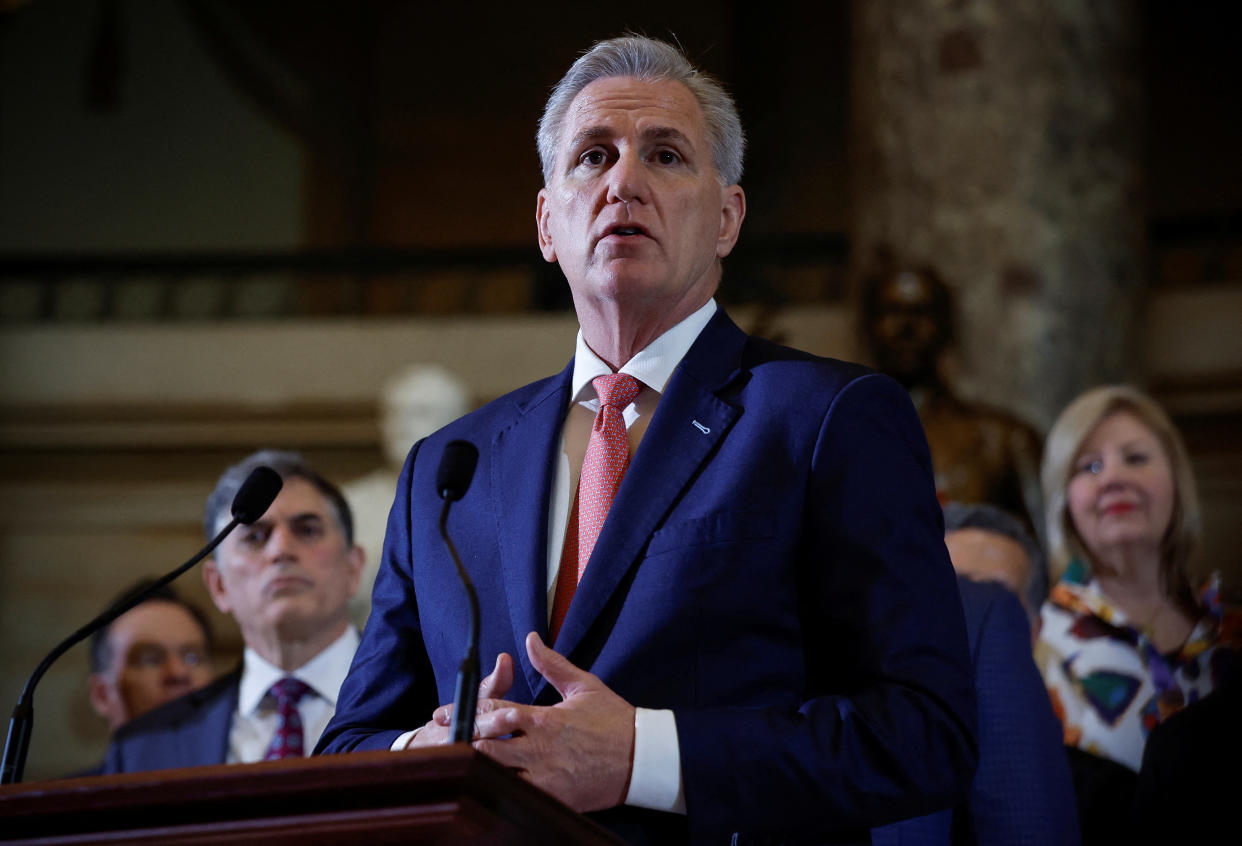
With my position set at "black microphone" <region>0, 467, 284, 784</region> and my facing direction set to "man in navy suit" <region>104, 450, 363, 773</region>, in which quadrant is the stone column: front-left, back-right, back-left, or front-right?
front-right

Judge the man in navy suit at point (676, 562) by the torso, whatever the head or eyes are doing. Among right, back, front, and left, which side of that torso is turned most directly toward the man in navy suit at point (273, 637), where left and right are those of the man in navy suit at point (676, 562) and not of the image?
right

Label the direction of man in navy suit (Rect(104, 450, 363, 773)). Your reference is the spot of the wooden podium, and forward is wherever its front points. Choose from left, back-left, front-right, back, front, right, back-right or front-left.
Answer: back-right

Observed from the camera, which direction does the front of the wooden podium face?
facing the viewer and to the left of the viewer

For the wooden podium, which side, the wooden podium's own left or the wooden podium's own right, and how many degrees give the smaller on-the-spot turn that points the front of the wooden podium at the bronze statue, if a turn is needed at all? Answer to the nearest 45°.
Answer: approximately 180°

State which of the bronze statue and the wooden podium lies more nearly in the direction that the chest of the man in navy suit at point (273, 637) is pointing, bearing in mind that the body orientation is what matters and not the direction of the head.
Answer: the wooden podium

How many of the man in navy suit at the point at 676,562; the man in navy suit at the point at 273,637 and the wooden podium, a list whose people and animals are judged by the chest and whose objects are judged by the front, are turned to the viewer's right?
0

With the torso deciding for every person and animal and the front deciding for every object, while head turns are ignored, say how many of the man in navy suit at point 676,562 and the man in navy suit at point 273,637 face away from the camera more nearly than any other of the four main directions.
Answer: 0

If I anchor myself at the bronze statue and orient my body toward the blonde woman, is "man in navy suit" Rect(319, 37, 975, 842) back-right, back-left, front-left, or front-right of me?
front-right

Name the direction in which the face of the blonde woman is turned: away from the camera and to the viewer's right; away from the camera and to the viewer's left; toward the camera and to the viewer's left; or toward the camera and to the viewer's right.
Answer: toward the camera and to the viewer's left

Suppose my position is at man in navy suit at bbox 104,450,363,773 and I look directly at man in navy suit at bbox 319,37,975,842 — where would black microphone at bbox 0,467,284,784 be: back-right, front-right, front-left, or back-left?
front-right

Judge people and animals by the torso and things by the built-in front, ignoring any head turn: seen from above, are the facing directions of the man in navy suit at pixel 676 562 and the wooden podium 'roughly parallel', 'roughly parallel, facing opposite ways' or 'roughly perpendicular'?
roughly parallel

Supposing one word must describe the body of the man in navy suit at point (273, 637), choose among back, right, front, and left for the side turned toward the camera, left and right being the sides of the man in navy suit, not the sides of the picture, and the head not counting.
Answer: front

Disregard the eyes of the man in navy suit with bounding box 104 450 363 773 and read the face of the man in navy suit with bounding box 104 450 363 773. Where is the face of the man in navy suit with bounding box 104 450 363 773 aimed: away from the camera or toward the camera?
toward the camera

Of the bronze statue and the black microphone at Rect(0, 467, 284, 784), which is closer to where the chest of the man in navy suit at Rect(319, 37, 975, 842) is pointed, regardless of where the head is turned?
the black microphone

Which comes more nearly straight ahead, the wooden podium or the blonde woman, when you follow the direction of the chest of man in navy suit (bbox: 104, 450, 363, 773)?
the wooden podium

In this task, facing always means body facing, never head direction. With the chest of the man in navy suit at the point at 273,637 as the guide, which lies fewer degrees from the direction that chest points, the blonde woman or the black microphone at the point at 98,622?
the black microphone

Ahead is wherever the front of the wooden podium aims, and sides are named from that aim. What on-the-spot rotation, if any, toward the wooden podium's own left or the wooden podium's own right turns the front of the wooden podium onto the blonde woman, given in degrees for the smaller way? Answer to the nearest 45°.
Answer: approximately 180°
